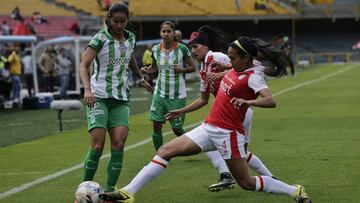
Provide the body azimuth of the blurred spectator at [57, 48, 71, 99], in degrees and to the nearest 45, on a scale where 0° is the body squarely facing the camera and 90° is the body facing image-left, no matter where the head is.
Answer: approximately 315°

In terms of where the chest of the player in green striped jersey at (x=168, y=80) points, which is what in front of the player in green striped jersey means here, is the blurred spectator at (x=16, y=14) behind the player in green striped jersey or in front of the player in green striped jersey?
behind

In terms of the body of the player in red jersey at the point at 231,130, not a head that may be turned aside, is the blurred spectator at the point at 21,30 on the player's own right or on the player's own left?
on the player's own right

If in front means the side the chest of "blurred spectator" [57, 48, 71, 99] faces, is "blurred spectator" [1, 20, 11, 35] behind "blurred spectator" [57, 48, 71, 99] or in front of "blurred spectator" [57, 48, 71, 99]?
behind

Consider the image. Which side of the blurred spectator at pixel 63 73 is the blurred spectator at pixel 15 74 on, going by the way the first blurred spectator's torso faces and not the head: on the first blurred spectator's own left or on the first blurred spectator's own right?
on the first blurred spectator's own right

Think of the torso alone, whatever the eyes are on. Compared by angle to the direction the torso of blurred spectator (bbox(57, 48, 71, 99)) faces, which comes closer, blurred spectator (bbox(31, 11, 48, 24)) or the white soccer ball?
the white soccer ball

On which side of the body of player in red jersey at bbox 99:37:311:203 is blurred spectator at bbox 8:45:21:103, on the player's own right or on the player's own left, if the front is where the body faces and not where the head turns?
on the player's own right

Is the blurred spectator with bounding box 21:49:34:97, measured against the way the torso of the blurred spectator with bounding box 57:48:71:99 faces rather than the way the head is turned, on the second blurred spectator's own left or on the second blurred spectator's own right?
on the second blurred spectator's own right

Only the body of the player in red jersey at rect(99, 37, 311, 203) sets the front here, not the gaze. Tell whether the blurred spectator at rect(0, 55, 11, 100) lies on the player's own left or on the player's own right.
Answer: on the player's own right
